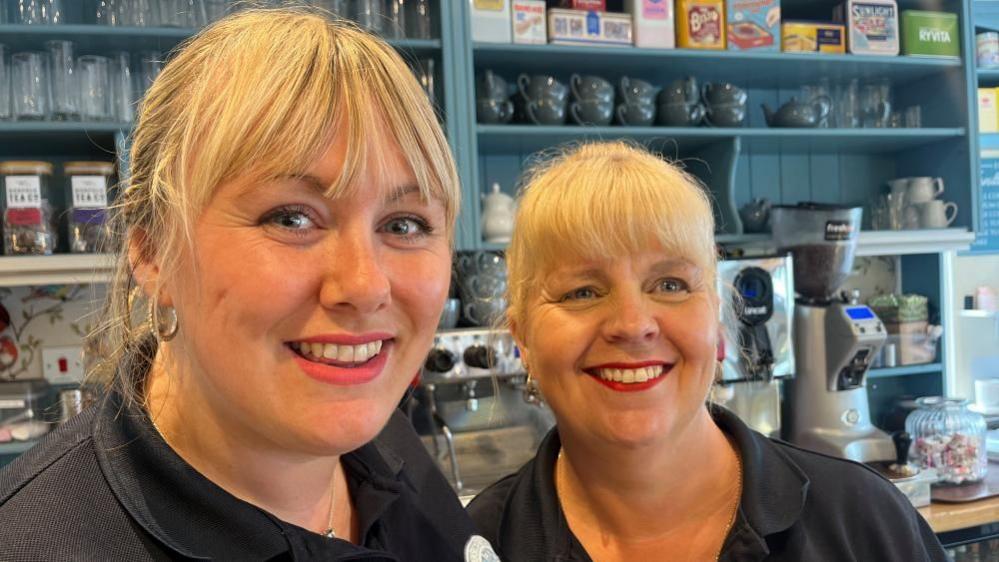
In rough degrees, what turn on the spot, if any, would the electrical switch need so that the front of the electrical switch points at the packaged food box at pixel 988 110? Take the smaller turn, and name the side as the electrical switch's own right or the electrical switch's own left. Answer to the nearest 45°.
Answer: approximately 90° to the electrical switch's own left

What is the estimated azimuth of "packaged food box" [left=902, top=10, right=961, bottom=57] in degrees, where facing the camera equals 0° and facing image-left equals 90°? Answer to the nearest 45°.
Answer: approximately 0°

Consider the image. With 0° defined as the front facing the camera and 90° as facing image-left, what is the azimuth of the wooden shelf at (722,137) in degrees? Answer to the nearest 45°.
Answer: approximately 0°

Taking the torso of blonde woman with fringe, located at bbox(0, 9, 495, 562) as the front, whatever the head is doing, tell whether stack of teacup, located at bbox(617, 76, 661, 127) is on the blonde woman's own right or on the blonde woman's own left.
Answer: on the blonde woman's own left

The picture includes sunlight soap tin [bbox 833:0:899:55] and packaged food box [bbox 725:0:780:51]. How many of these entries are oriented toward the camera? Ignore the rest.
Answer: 2

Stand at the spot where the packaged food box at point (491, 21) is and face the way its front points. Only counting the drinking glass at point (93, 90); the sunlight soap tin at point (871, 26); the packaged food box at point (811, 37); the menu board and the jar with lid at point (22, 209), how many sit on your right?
2
